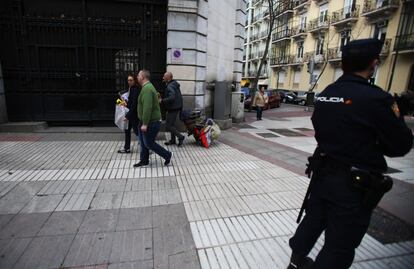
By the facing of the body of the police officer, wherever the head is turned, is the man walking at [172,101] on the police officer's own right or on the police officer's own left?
on the police officer's own left

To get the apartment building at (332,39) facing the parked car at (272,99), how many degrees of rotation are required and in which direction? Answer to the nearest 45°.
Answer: approximately 45° to its left

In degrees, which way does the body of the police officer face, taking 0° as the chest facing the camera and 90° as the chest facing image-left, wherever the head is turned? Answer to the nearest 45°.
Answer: approximately 225°

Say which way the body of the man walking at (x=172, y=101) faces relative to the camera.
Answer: to the viewer's left

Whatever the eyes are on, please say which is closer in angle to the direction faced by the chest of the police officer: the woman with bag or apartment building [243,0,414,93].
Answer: the apartment building

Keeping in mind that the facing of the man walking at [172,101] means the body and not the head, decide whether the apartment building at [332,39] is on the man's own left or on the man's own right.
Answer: on the man's own right

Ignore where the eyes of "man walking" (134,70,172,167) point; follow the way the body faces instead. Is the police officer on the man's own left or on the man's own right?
on the man's own left

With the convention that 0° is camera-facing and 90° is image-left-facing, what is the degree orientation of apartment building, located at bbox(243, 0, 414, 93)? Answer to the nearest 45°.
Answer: approximately 45°

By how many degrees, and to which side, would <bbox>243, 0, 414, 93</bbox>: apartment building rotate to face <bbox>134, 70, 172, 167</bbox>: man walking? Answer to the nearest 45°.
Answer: approximately 45° to its left

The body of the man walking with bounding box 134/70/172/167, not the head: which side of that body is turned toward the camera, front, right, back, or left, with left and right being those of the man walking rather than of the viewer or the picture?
left
